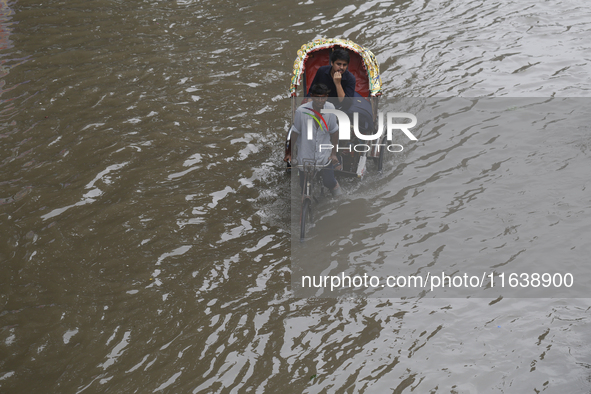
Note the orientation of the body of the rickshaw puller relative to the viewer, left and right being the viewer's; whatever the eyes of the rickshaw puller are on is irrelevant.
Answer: facing the viewer
